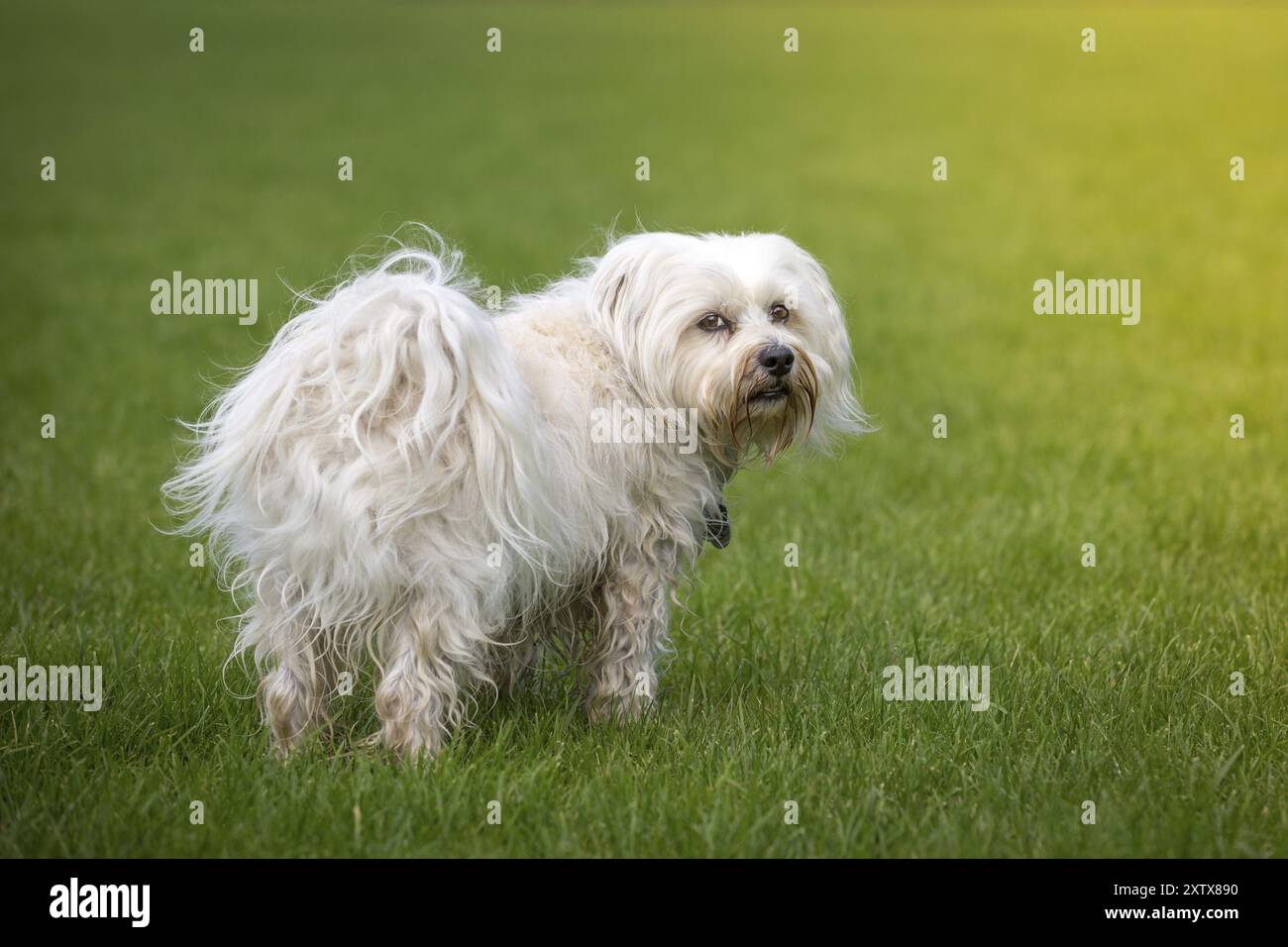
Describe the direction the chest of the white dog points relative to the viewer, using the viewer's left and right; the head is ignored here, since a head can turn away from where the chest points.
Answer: facing away from the viewer and to the right of the viewer
